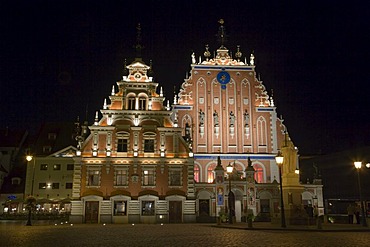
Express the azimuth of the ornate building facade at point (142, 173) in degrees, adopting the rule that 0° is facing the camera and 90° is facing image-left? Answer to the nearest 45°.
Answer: approximately 0°
